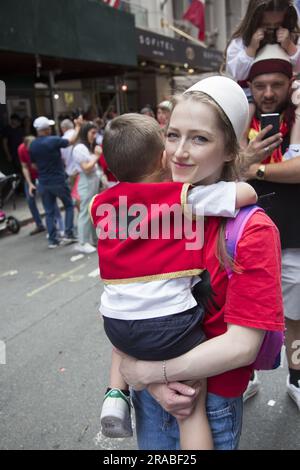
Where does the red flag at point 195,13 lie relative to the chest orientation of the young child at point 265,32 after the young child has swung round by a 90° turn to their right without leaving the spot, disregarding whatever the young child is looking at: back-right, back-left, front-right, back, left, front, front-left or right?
right

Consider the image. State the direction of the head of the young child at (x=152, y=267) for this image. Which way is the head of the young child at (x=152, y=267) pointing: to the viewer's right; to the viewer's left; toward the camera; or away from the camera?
away from the camera

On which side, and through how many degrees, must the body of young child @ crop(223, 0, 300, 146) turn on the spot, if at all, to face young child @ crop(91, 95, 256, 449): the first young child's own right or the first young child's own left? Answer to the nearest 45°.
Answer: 0° — they already face them

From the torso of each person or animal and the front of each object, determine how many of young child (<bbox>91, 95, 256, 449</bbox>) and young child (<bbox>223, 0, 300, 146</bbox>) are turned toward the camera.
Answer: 1

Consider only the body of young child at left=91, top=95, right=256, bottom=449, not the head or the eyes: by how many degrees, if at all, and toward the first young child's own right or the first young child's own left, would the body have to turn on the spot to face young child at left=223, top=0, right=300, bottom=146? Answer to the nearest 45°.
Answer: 0° — they already face them

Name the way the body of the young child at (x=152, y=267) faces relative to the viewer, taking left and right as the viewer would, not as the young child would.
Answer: facing away from the viewer and to the right of the viewer

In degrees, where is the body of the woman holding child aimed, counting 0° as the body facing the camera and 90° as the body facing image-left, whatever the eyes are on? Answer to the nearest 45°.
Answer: approximately 45°

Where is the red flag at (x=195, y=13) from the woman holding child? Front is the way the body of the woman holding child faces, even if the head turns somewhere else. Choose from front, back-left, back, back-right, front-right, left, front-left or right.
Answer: back-right
